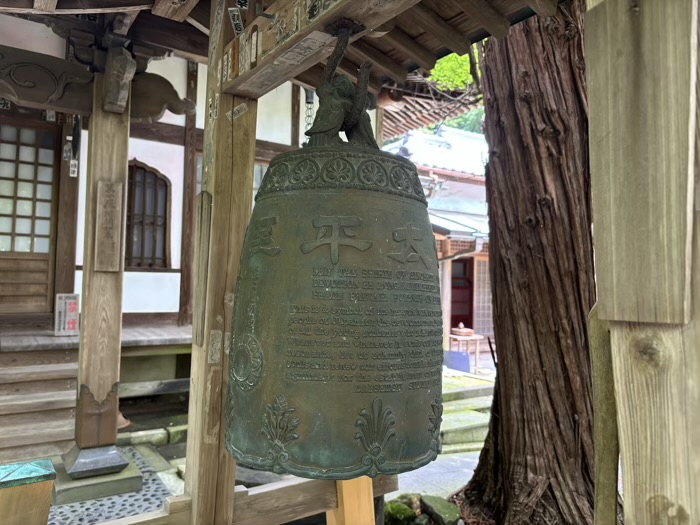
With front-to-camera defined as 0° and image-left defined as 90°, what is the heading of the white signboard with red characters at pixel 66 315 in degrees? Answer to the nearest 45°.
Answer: approximately 0°

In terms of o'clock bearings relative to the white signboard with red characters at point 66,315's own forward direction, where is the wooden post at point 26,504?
The wooden post is roughly at 12 o'clock from the white signboard with red characters.

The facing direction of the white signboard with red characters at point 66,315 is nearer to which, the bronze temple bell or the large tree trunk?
the bronze temple bell

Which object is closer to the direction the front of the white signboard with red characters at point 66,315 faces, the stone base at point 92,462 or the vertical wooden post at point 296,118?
the stone base

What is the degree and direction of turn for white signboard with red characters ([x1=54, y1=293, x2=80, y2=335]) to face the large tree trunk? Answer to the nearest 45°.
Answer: approximately 45° to its left

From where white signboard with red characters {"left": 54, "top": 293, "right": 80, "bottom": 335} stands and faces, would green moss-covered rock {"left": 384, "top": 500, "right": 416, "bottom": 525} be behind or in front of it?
in front

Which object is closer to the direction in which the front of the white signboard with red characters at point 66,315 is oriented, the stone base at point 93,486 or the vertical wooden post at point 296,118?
the stone base

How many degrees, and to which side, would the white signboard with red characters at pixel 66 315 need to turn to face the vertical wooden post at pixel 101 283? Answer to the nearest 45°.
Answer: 0° — it already faces it

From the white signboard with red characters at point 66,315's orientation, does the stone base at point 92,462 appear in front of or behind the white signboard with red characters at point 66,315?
in front

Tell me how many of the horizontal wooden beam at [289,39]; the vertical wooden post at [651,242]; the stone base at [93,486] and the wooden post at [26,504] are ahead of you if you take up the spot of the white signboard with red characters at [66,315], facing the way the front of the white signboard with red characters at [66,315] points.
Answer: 4

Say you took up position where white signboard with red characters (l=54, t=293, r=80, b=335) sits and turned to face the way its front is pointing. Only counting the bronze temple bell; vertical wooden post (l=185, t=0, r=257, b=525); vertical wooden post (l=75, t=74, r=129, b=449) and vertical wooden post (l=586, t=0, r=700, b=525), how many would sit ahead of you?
4
